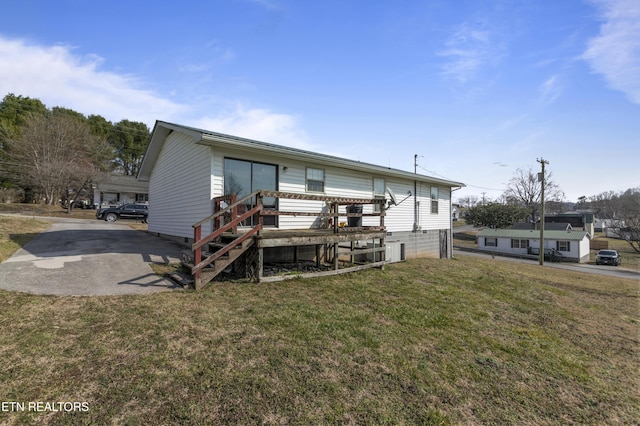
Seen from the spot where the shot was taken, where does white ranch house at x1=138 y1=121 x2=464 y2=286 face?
facing away from the viewer and to the left of the viewer

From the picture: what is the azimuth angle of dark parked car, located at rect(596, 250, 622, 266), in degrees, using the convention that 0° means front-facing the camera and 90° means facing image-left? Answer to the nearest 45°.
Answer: approximately 45°

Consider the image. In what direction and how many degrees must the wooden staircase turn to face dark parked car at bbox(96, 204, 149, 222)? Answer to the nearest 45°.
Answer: approximately 135° to its right

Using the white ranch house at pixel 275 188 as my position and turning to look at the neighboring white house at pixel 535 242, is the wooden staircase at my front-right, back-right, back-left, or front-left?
back-right

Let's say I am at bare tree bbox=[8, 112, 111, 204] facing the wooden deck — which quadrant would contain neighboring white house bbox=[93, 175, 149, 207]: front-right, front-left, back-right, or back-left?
back-left
